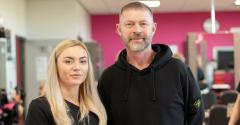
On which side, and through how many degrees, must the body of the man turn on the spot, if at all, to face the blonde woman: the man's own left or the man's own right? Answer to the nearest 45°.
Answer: approximately 90° to the man's own right

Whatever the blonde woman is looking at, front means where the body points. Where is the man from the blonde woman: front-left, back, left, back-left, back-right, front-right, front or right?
front-left

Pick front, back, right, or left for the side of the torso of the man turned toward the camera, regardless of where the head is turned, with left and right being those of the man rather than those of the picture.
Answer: front

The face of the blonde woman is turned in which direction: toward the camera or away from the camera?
toward the camera

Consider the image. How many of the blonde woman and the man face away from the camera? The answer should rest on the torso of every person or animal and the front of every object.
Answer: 0

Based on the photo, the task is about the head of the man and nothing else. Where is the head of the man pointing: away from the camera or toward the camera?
toward the camera
